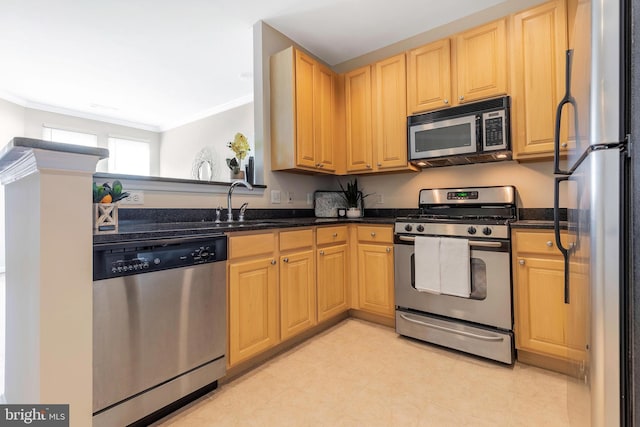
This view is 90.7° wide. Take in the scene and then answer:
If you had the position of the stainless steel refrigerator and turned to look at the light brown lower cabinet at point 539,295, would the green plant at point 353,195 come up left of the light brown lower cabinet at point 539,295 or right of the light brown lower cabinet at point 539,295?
left

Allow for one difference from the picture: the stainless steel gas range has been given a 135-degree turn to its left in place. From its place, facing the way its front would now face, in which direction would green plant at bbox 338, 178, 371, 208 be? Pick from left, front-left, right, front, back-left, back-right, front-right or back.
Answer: back-left

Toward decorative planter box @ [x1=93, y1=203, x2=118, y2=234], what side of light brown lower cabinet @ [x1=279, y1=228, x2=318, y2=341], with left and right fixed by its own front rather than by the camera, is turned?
right

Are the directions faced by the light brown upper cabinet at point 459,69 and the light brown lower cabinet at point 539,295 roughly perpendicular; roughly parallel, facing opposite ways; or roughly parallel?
roughly parallel

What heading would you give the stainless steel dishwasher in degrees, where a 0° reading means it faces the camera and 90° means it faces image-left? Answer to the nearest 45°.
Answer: approximately 315°

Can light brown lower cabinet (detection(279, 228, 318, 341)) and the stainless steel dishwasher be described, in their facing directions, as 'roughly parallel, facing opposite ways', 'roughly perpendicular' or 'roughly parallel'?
roughly parallel

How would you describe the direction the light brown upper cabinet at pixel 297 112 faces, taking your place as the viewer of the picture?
facing the viewer and to the right of the viewer

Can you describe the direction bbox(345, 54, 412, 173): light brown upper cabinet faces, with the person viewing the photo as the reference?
facing the viewer and to the left of the viewer

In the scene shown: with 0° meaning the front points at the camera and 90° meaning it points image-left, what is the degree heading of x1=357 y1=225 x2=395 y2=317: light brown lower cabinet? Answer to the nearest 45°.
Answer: approximately 45°
